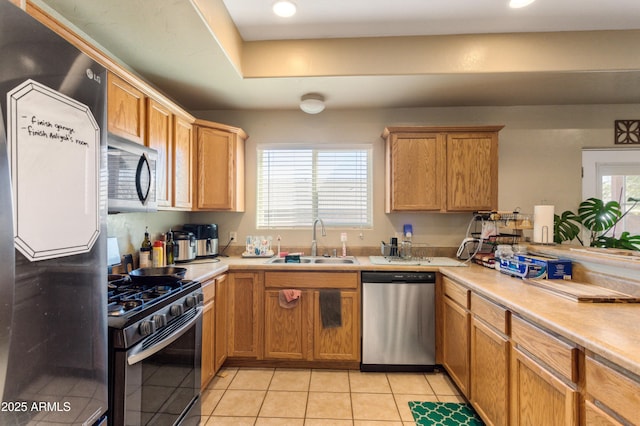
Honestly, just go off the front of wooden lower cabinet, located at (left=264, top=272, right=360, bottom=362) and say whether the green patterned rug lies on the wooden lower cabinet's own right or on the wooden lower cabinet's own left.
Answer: on the wooden lower cabinet's own left

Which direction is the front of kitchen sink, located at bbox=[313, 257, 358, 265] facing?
toward the camera

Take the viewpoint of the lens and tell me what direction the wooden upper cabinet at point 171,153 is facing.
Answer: facing the viewer and to the right of the viewer

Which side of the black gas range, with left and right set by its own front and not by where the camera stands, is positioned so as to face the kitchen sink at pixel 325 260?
left

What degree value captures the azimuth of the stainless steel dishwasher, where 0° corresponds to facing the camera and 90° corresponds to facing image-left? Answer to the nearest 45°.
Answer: approximately 0°

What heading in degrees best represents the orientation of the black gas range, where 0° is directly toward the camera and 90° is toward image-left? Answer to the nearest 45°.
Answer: approximately 315°

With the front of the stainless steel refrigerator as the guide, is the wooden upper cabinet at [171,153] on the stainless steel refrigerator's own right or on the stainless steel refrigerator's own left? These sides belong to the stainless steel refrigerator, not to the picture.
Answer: on the stainless steel refrigerator's own left

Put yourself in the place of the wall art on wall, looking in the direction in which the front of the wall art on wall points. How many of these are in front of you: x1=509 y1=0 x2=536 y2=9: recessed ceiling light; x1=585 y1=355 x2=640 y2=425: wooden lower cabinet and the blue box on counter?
3

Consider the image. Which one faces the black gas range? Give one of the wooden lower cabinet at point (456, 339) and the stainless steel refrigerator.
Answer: the wooden lower cabinet

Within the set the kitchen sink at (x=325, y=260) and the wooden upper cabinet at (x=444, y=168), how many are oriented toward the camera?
2

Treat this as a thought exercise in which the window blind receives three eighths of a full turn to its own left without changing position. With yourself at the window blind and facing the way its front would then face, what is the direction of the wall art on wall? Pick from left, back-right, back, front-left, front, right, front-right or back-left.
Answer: front-right

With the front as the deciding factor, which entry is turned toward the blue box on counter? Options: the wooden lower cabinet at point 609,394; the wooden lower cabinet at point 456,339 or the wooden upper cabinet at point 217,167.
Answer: the wooden upper cabinet

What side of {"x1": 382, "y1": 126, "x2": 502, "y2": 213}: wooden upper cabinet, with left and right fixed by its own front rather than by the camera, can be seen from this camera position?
front

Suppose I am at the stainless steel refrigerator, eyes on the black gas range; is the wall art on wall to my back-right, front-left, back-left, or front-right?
front-right

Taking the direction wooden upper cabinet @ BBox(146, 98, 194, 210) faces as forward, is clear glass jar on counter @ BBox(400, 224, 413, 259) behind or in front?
in front

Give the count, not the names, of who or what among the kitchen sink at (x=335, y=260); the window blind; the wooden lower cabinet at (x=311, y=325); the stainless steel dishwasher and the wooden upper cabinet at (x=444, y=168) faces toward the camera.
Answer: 5
